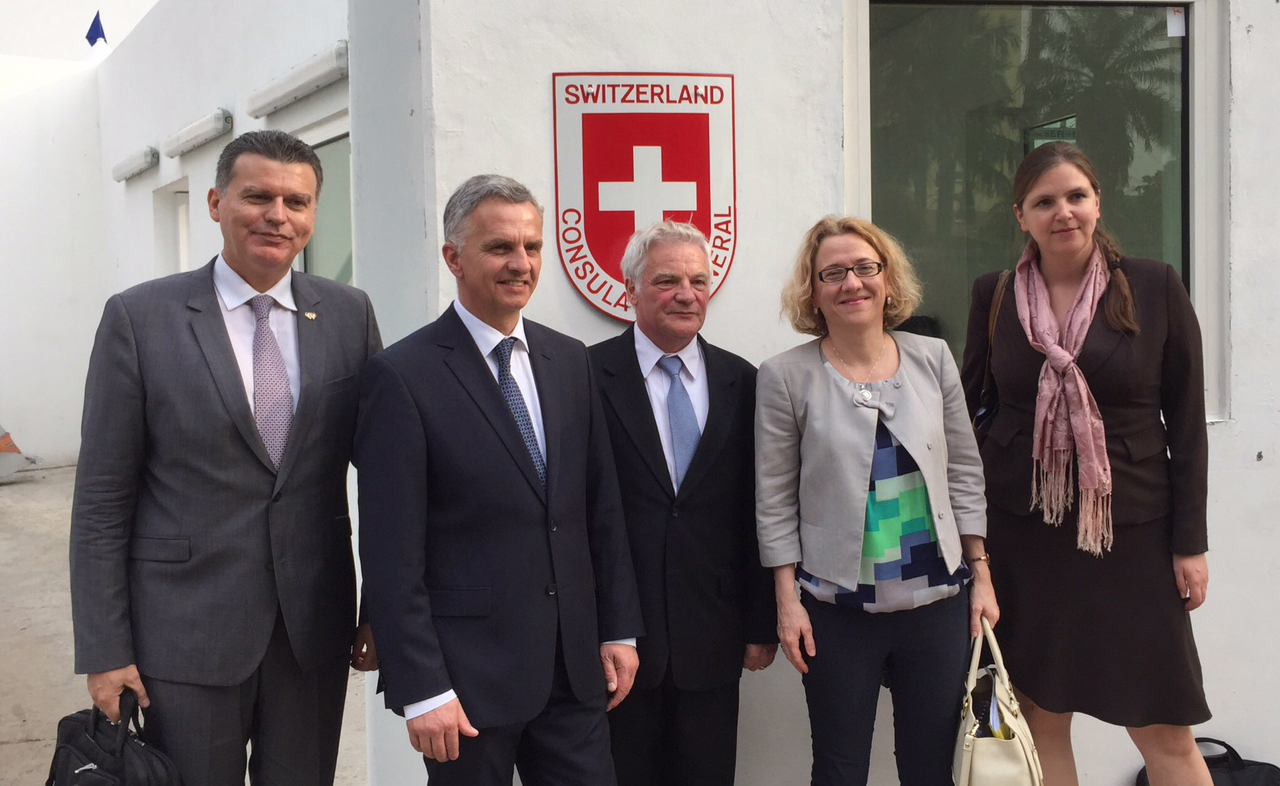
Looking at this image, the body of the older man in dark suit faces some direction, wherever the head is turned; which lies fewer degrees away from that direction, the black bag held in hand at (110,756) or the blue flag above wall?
the black bag held in hand

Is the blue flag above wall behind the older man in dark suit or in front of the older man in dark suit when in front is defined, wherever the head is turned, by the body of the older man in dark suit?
behind

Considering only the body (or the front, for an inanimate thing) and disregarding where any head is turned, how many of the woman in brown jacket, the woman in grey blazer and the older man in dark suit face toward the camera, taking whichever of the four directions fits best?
3

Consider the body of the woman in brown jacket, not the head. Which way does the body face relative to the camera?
toward the camera

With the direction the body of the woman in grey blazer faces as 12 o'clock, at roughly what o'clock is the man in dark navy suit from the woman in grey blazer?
The man in dark navy suit is roughly at 2 o'clock from the woman in grey blazer.

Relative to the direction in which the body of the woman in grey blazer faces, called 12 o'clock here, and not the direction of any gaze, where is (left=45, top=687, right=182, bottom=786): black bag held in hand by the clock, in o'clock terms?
The black bag held in hand is roughly at 2 o'clock from the woman in grey blazer.

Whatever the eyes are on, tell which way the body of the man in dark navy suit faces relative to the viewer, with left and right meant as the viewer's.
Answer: facing the viewer and to the right of the viewer

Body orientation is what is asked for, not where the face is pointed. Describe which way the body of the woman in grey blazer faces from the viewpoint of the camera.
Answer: toward the camera

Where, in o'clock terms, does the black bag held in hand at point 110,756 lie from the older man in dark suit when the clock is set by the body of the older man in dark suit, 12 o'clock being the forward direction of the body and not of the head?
The black bag held in hand is roughly at 2 o'clock from the older man in dark suit.

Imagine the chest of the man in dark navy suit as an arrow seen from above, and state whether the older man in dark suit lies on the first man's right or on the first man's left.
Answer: on the first man's left

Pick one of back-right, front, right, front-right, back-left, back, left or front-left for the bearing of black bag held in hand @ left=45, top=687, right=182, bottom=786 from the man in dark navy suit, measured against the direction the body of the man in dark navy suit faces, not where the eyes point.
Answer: back-right
